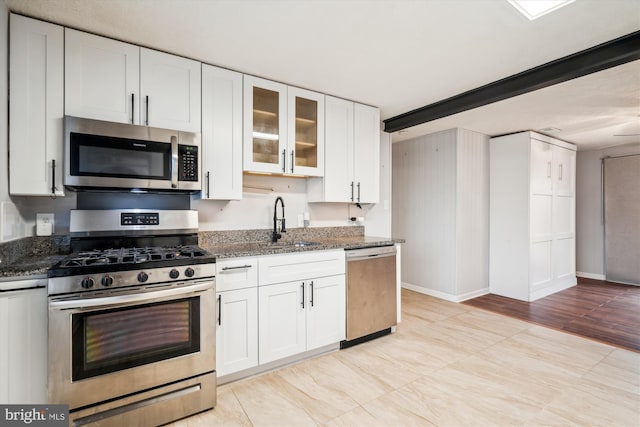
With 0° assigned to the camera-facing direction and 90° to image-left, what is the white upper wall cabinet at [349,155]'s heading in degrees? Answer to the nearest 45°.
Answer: approximately 315°

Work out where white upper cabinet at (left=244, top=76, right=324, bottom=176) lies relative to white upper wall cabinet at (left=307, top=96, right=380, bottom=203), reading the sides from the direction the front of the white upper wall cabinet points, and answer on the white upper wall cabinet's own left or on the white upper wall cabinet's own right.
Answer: on the white upper wall cabinet's own right

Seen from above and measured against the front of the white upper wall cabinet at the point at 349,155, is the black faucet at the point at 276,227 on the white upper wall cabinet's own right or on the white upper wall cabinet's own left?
on the white upper wall cabinet's own right

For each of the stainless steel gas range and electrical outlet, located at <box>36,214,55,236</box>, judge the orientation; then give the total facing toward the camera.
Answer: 2

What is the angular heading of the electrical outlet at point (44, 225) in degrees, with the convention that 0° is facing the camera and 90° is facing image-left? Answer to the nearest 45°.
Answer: approximately 0°

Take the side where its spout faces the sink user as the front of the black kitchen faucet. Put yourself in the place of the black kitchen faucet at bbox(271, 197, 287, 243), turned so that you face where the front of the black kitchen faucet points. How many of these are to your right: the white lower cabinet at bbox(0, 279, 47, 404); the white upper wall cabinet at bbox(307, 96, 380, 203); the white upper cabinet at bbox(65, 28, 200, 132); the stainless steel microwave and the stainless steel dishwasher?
3

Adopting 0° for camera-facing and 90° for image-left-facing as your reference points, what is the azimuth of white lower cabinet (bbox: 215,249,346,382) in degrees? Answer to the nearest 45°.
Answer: approximately 315°

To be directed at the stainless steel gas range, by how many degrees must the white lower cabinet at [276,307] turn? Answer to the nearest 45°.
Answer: approximately 90° to its right
